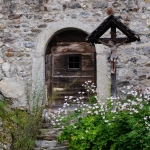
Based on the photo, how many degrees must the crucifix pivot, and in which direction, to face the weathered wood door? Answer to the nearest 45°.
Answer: approximately 135° to its right

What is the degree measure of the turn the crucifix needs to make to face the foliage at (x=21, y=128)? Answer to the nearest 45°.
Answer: approximately 90° to its right

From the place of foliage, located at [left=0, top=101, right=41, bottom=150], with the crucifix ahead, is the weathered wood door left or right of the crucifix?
left

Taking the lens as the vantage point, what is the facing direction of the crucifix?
facing the viewer

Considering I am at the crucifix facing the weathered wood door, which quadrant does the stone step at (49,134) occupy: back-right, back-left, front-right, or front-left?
front-left

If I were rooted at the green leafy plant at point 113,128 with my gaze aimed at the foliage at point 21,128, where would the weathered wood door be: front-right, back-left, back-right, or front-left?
front-right
